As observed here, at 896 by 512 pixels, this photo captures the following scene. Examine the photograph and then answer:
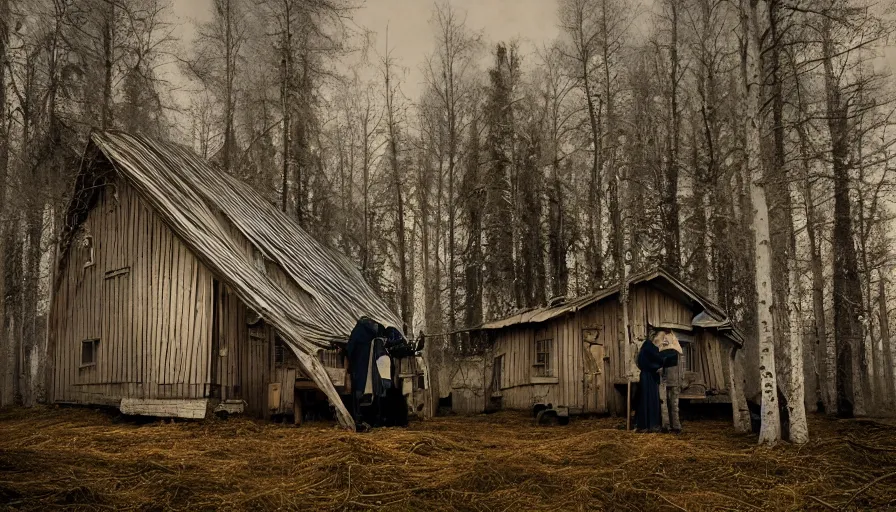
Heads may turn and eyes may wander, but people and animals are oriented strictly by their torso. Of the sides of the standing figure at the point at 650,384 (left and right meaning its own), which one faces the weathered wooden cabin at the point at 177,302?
back

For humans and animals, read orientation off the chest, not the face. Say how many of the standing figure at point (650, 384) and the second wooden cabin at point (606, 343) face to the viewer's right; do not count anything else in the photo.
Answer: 1

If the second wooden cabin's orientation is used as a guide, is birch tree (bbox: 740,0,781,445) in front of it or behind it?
in front

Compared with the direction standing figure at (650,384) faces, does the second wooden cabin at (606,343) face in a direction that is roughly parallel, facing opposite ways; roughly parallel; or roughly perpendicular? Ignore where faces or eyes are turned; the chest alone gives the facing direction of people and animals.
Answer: roughly perpendicular

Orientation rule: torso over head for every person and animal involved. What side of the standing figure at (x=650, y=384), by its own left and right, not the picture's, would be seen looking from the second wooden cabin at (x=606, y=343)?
left

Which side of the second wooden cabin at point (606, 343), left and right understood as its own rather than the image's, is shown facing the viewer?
front

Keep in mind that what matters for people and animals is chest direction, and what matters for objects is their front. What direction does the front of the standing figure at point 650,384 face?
to the viewer's right

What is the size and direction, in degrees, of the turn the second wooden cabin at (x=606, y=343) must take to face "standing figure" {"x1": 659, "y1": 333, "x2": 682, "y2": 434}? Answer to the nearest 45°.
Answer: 0° — it already faces it
